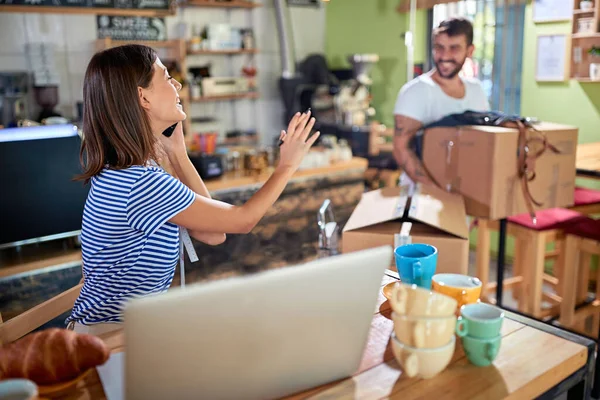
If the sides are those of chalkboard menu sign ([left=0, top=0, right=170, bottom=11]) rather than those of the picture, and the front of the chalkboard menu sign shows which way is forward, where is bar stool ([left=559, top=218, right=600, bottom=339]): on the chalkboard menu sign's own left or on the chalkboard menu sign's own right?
on the chalkboard menu sign's own left

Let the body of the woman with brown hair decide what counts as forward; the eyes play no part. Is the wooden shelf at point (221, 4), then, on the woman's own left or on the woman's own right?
on the woman's own left

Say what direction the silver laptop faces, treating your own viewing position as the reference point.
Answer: facing away from the viewer and to the left of the viewer

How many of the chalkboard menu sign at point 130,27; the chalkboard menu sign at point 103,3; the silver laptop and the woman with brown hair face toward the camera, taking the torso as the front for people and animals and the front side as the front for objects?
2

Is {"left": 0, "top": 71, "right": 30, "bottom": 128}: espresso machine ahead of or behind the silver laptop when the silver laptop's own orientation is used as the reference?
ahead

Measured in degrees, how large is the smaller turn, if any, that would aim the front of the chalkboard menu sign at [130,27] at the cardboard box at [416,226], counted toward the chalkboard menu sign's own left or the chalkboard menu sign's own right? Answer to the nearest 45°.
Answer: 0° — it already faces it

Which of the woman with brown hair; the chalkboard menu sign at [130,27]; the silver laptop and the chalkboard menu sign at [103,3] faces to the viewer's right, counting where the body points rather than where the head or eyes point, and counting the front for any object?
the woman with brown hair

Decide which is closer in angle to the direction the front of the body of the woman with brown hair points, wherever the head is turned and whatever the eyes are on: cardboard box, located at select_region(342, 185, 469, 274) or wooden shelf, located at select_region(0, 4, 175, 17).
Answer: the cardboard box

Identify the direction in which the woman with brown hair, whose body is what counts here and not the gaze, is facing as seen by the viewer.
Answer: to the viewer's right

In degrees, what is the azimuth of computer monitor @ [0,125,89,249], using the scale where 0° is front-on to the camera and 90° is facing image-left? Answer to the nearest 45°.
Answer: approximately 315°

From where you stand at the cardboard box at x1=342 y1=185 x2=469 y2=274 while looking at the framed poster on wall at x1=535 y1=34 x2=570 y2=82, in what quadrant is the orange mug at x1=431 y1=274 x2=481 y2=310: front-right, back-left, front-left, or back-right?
back-right

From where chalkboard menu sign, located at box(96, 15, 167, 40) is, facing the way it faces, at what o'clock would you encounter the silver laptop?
The silver laptop is roughly at 12 o'clock from the chalkboard menu sign.

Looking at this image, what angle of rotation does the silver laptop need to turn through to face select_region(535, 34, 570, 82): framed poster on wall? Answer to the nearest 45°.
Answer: approximately 90° to its right

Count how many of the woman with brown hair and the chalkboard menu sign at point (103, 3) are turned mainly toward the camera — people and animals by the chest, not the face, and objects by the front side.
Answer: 1

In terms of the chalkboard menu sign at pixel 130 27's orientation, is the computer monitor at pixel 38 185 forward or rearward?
forward

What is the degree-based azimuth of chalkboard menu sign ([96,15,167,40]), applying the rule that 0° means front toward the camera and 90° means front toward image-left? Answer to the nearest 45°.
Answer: approximately 0°

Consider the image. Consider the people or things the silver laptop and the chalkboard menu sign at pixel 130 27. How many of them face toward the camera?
1

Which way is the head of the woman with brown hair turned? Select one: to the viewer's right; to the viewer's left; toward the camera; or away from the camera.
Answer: to the viewer's right
